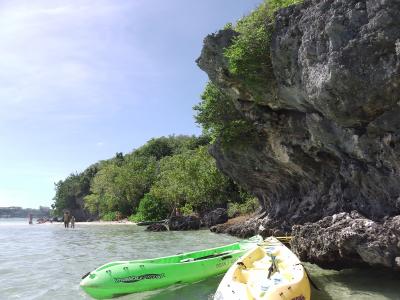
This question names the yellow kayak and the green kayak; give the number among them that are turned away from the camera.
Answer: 1

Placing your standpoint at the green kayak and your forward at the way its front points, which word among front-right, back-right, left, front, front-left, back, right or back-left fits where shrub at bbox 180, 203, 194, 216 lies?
back-right

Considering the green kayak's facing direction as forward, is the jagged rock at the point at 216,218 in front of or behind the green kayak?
behind

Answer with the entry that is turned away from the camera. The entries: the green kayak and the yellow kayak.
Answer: the yellow kayak

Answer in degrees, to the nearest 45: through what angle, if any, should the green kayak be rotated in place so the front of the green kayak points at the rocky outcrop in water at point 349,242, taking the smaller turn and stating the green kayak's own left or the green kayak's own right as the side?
approximately 135° to the green kayak's own left

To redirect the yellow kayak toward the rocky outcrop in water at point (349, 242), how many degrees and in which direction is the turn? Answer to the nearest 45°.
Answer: approximately 45° to its right

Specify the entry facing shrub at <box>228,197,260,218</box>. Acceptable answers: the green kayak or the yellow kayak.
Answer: the yellow kayak

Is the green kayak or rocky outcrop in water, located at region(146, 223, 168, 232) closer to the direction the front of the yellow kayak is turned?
the rocky outcrop in water

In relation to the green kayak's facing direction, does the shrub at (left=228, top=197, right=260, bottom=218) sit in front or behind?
behind

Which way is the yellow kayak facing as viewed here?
away from the camera

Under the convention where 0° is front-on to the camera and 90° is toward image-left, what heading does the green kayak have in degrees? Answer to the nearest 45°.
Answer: approximately 45°

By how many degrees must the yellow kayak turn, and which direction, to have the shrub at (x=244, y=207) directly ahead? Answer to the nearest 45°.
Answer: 0° — it already faces it

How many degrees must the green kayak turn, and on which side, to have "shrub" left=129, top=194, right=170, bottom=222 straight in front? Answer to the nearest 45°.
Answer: approximately 135° to its right
